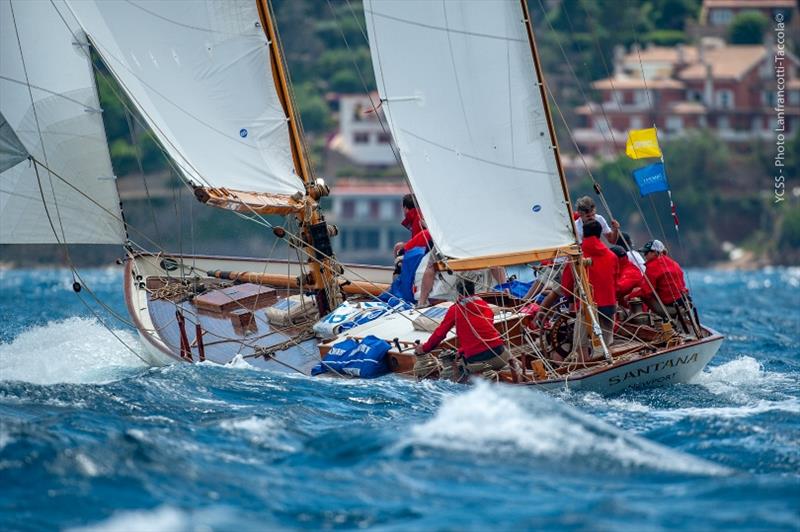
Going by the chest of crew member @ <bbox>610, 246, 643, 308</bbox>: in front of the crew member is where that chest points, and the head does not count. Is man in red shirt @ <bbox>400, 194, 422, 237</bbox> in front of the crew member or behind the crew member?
in front

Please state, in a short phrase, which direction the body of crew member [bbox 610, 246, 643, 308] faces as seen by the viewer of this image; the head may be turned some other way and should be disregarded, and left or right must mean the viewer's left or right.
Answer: facing to the left of the viewer

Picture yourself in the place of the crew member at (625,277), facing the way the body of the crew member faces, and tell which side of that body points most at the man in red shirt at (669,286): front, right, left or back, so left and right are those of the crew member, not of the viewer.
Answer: back

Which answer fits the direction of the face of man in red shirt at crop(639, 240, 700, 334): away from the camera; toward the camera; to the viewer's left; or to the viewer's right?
to the viewer's left

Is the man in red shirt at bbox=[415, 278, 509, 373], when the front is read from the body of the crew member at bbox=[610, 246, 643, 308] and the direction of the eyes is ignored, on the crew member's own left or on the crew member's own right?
on the crew member's own left
